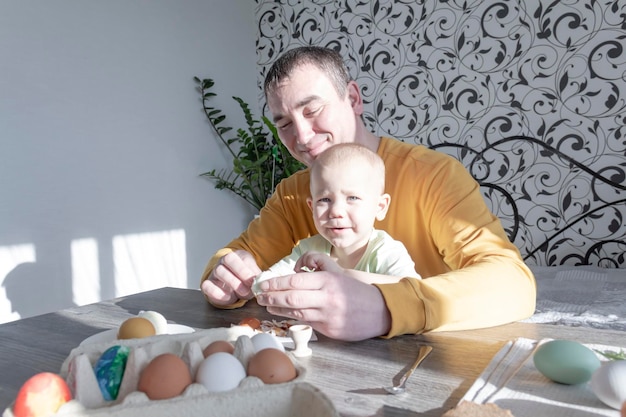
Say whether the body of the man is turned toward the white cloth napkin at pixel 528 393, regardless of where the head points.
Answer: no

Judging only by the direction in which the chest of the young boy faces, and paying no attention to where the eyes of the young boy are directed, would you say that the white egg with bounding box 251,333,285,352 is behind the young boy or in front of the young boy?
in front

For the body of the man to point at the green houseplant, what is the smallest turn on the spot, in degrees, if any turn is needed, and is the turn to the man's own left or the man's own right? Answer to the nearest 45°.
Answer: approximately 135° to the man's own right

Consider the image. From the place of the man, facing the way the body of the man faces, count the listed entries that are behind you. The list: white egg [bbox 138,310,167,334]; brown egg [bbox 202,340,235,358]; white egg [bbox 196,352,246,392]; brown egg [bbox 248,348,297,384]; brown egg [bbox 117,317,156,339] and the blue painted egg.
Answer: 0

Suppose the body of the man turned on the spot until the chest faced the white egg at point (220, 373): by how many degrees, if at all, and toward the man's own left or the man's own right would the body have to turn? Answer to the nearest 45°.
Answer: approximately 45° to the man's own left

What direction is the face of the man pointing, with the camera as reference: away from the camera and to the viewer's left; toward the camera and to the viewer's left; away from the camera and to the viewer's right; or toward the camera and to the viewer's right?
toward the camera and to the viewer's left

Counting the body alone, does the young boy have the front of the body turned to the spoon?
yes

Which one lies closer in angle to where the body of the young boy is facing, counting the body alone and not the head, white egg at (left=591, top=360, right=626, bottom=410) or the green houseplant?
the white egg

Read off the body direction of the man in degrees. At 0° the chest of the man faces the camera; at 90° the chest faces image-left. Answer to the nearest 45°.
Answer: approximately 45°

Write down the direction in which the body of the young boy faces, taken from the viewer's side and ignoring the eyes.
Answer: toward the camera
